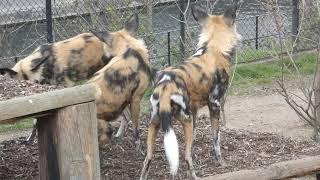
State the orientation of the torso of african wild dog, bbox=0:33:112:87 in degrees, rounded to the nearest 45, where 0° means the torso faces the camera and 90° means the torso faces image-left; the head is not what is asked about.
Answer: approximately 90°

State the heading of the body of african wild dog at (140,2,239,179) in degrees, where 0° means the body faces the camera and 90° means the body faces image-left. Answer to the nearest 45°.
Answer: approximately 225°

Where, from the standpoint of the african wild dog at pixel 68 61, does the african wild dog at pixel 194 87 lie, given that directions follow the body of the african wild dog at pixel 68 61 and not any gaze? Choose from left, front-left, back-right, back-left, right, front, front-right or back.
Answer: back-left

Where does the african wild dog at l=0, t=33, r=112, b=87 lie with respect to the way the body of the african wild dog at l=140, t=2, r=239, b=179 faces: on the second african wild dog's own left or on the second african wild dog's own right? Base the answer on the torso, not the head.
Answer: on the second african wild dog's own left

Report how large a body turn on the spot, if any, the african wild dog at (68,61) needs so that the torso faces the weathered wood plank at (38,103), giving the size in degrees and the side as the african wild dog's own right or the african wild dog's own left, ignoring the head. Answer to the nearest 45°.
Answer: approximately 90° to the african wild dog's own left

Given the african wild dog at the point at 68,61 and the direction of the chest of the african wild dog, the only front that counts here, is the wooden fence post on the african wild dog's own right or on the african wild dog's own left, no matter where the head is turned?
on the african wild dog's own left

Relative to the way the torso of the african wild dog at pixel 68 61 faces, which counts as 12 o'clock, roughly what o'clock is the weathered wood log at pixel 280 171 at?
The weathered wood log is roughly at 8 o'clock from the african wild dog.

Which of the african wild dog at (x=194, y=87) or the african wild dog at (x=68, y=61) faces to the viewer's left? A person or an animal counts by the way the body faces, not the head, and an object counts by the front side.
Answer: the african wild dog at (x=68, y=61)

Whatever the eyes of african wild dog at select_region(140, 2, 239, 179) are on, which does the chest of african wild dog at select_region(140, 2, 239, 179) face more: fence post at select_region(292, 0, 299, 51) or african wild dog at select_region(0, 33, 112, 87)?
the fence post

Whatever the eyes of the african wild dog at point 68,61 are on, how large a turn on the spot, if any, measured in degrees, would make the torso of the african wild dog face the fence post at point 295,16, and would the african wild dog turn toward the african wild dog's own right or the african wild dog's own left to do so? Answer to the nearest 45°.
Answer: approximately 135° to the african wild dog's own right

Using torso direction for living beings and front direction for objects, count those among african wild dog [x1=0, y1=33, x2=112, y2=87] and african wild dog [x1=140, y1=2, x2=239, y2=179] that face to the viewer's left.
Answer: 1

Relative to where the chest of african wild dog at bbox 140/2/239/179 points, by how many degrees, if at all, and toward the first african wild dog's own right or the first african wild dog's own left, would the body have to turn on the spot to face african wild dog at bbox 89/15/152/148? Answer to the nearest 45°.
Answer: approximately 135° to the first african wild dog's own left

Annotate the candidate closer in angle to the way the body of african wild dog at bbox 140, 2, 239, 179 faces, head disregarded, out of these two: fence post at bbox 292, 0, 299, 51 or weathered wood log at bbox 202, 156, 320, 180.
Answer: the fence post

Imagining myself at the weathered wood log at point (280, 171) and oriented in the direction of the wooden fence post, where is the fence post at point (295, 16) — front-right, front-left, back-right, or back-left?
back-right
